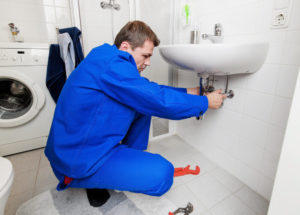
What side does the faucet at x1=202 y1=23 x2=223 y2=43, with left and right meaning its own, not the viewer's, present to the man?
front

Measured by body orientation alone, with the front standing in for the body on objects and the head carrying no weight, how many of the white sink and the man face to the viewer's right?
1

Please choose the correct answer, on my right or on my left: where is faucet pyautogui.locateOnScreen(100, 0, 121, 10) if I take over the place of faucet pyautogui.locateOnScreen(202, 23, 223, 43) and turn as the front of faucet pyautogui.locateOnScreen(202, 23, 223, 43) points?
on my right

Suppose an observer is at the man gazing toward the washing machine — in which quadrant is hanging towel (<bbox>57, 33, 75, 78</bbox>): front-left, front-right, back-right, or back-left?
front-right

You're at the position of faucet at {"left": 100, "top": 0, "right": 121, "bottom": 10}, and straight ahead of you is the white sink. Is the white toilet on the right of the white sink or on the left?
right

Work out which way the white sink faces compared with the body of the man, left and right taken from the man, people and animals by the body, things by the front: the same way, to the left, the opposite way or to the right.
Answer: the opposite way

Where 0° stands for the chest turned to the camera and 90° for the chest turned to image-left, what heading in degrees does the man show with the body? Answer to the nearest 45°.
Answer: approximately 270°

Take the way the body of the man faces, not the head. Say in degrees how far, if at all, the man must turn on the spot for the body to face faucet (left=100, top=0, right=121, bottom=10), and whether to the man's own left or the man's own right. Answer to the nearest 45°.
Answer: approximately 90° to the man's own left

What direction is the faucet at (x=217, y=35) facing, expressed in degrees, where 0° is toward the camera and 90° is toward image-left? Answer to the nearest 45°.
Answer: approximately 45°

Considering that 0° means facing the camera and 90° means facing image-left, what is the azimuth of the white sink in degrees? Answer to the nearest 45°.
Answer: approximately 45°

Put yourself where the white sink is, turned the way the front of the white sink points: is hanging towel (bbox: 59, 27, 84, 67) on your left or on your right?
on your right

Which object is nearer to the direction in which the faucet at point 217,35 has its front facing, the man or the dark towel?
the man

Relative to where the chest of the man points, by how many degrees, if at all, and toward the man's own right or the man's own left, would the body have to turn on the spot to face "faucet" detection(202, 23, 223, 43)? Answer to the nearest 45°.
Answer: approximately 45° to the man's own left

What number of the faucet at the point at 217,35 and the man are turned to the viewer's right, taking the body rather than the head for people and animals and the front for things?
1

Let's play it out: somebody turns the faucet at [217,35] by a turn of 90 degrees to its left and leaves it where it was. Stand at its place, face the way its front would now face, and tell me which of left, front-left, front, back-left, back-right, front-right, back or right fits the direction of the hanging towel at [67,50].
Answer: back-right
